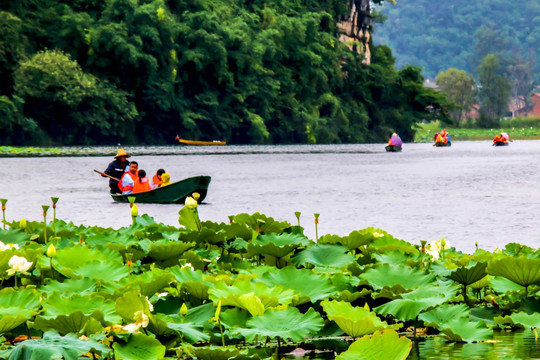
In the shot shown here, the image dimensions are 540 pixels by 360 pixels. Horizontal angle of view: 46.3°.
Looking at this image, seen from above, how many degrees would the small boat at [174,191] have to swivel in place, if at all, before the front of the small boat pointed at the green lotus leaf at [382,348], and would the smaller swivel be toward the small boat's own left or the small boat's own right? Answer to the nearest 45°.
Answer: approximately 90° to the small boat's own right

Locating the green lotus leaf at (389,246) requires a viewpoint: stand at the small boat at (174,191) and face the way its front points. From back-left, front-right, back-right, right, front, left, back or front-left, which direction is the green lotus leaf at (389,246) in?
right

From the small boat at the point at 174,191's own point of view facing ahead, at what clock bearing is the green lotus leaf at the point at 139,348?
The green lotus leaf is roughly at 3 o'clock from the small boat.

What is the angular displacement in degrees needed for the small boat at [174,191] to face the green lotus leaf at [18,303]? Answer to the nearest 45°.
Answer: approximately 90° to its right

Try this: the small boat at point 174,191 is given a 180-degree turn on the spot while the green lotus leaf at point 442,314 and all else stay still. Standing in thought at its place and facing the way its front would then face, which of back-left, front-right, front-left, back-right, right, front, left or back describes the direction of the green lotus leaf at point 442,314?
left

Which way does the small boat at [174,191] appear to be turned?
to the viewer's right

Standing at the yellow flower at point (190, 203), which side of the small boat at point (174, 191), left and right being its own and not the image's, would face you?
right

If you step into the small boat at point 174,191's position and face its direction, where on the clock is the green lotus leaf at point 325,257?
The green lotus leaf is roughly at 3 o'clock from the small boat.

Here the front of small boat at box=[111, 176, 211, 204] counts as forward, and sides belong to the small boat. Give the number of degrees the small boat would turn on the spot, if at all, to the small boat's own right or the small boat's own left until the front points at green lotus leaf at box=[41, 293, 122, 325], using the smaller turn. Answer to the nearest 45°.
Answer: approximately 90° to the small boat's own right

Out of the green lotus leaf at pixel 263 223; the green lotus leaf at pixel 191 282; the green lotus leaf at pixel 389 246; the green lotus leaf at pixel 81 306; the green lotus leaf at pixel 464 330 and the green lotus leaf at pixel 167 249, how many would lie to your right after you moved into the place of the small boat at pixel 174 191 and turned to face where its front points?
6

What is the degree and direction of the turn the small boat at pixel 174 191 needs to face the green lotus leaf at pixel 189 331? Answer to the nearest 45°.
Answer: approximately 90° to its right

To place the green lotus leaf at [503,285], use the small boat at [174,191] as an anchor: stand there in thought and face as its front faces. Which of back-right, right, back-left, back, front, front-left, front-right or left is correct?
right

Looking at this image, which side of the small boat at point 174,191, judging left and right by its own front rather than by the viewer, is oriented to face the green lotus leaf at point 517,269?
right

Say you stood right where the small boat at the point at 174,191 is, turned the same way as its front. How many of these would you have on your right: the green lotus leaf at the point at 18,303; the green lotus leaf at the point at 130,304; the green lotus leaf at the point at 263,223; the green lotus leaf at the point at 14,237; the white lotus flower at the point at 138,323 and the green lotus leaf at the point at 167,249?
6

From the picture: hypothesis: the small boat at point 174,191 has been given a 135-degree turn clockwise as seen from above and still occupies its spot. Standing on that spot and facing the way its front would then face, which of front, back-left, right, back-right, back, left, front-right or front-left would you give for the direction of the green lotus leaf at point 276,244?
front-left
